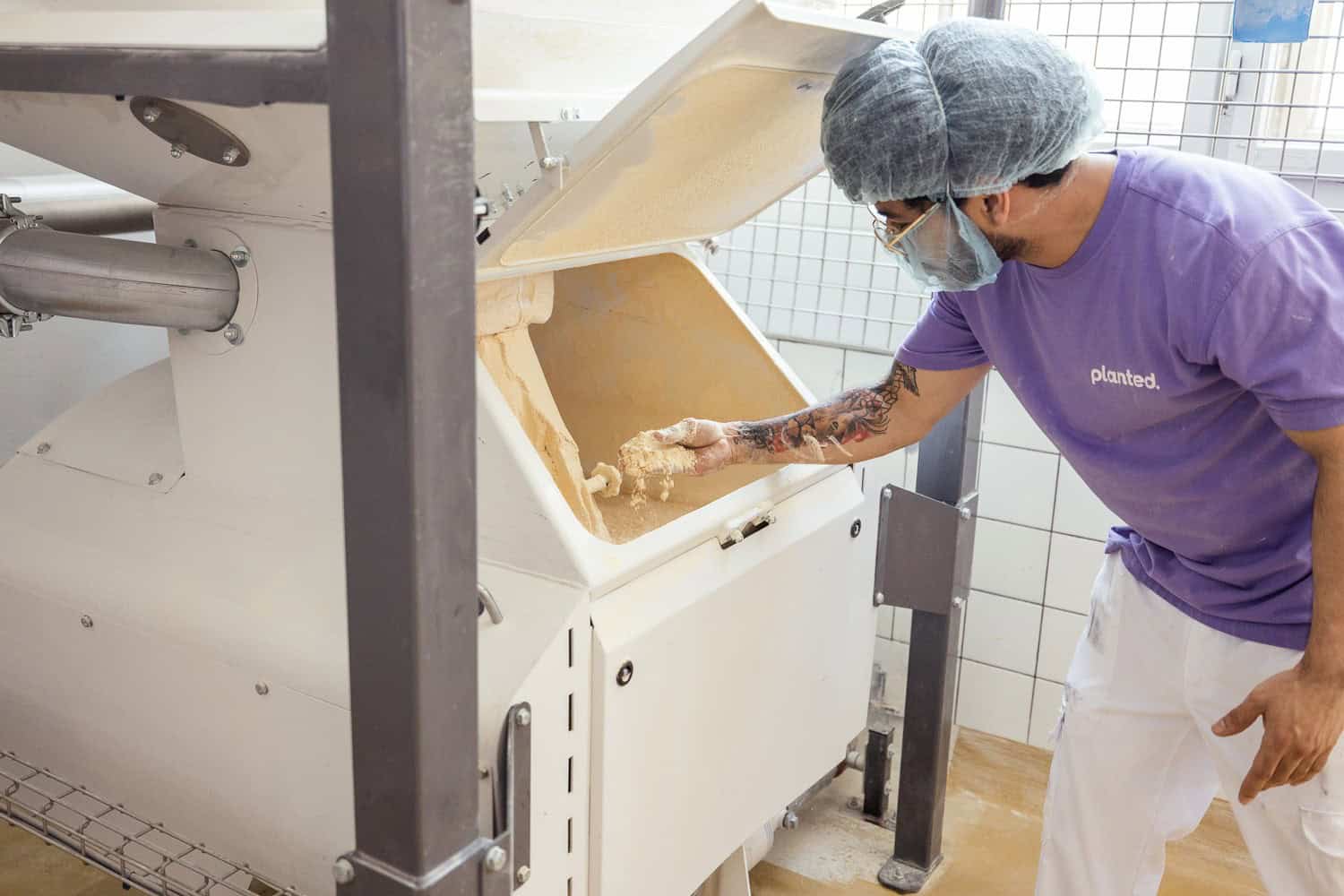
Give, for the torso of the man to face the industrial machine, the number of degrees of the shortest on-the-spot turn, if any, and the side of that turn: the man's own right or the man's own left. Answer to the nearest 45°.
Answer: approximately 45° to the man's own right

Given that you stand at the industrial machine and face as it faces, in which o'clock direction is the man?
The man is roughly at 11 o'clock from the industrial machine.

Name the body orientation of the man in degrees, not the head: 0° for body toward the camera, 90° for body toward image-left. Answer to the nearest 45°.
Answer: approximately 45°

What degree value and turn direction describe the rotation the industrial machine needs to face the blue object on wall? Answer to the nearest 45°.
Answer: approximately 45° to its left

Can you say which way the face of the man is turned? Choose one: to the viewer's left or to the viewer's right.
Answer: to the viewer's left

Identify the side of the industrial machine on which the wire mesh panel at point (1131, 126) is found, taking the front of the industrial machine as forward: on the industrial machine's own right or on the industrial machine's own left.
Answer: on the industrial machine's own left

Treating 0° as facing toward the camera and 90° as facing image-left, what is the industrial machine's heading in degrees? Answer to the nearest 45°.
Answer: approximately 315°

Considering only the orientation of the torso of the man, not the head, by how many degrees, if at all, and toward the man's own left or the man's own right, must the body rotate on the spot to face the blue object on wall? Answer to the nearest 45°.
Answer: approximately 135° to the man's own right
